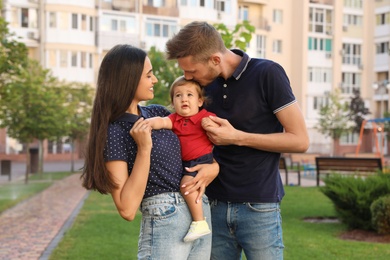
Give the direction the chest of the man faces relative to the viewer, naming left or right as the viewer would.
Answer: facing the viewer and to the left of the viewer

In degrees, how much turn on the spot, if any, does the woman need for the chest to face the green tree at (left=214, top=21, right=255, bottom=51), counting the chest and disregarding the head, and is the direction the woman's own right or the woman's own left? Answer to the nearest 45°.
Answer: approximately 135° to the woman's own left

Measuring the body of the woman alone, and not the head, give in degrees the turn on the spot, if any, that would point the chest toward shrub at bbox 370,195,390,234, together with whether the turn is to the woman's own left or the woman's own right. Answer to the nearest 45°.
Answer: approximately 90° to the woman's own left

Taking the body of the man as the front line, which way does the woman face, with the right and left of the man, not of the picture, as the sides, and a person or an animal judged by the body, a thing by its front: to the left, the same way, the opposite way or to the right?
to the left

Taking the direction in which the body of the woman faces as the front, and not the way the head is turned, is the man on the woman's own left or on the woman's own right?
on the woman's own left

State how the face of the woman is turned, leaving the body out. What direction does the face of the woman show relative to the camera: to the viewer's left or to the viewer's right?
to the viewer's right
